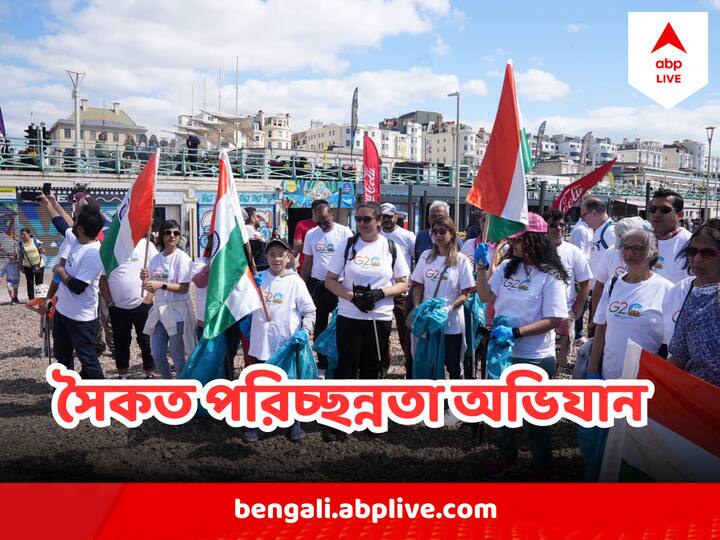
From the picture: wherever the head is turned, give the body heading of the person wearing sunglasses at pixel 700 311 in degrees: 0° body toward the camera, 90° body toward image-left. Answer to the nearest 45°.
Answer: approximately 45°

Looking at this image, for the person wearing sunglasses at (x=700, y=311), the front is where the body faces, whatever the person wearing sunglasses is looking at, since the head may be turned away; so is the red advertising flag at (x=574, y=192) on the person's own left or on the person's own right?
on the person's own right

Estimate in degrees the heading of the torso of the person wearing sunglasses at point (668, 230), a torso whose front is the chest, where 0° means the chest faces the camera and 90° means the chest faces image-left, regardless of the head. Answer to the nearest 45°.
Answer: approximately 45°

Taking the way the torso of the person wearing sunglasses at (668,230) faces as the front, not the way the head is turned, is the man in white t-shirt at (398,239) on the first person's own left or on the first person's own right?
on the first person's own right

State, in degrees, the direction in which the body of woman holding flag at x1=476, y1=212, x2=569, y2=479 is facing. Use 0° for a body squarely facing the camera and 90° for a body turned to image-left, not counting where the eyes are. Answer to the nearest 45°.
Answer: approximately 45°

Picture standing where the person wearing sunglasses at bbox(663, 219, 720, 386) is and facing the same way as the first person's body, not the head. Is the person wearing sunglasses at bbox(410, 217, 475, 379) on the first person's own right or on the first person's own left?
on the first person's own right

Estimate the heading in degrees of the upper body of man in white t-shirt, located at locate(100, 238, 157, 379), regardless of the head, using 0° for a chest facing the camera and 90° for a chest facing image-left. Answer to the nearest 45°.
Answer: approximately 0°
